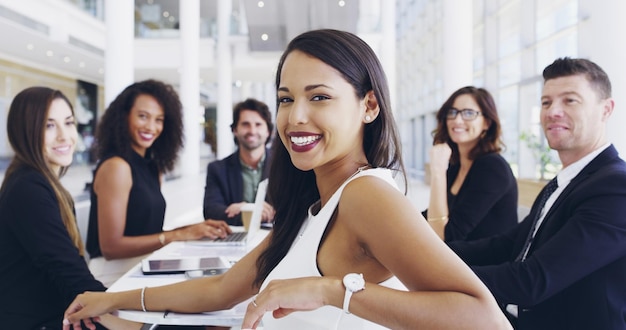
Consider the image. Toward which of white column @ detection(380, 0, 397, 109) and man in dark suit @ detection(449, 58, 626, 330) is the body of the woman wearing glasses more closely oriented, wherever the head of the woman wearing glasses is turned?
the man in dark suit

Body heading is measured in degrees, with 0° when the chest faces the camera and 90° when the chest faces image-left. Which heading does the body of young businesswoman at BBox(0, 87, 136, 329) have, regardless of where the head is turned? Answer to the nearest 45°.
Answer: approximately 270°

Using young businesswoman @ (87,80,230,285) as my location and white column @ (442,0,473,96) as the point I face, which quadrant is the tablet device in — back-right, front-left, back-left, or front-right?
back-right

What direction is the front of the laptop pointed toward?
to the viewer's left

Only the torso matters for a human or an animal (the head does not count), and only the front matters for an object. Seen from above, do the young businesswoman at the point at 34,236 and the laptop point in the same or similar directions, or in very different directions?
very different directions

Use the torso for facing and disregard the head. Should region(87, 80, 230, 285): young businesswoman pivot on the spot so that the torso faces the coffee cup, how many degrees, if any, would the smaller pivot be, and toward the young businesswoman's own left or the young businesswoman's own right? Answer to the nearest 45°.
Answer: approximately 45° to the young businesswoman's own left

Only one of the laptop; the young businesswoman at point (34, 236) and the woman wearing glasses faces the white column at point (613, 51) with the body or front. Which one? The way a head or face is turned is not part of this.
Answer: the young businesswoman

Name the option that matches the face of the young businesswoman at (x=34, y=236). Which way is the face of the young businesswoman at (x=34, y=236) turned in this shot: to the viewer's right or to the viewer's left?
to the viewer's right

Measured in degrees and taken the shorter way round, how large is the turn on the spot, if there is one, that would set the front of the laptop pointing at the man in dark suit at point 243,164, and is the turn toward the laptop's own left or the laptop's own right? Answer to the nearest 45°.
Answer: approximately 90° to the laptop's own right

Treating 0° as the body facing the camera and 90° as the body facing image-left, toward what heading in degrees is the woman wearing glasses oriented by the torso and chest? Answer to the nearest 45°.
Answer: approximately 45°

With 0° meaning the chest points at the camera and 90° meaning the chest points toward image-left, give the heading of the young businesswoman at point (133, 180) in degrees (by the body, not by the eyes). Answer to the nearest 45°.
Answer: approximately 315°

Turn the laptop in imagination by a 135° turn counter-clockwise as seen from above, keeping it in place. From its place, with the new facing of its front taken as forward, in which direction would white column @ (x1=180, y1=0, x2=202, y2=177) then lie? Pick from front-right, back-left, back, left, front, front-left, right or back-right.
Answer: back-left

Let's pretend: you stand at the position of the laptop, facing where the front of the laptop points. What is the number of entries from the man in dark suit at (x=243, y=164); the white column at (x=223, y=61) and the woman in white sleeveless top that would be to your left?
1
